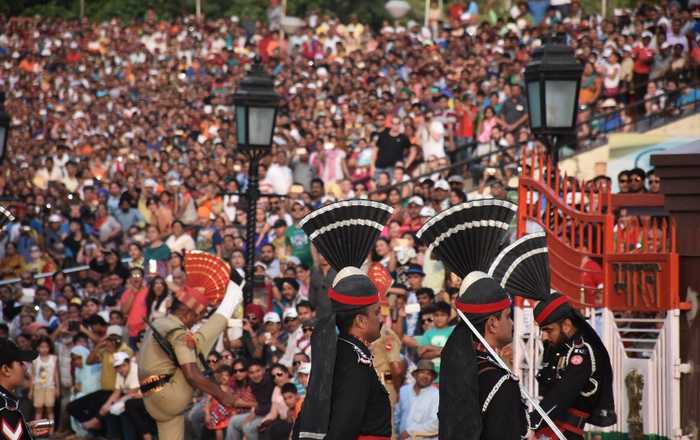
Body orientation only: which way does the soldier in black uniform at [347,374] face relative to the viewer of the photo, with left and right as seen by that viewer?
facing to the right of the viewer

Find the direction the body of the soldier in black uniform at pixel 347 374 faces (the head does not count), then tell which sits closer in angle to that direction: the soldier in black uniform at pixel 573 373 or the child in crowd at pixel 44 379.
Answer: the soldier in black uniform

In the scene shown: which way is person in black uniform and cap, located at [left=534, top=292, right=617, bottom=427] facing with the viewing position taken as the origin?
facing to the left of the viewer

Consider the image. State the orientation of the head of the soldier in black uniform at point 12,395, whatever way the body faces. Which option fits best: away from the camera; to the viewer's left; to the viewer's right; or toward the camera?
to the viewer's right

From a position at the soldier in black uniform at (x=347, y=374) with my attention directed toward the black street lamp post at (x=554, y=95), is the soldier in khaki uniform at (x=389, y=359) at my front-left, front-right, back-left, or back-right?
front-left

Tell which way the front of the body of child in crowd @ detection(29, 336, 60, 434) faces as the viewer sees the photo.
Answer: toward the camera

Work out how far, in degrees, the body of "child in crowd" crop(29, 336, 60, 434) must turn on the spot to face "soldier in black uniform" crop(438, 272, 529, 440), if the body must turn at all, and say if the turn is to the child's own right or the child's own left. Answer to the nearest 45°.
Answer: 0° — they already face them
